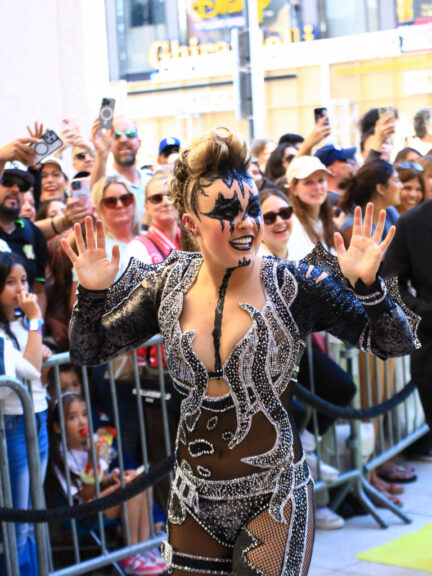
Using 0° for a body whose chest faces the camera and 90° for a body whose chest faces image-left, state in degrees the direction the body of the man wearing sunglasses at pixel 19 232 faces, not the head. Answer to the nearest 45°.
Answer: approximately 0°

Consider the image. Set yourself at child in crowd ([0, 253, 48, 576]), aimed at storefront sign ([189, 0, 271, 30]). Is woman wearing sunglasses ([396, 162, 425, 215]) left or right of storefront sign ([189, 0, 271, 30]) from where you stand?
right

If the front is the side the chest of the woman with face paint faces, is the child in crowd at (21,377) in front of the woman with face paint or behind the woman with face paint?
behind

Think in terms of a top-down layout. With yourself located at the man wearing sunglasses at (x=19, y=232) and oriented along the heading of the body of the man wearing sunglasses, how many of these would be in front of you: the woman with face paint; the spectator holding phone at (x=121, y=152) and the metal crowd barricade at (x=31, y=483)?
2

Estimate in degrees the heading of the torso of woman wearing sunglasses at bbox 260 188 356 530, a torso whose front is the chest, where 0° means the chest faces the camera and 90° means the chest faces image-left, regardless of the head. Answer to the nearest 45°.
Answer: approximately 315°

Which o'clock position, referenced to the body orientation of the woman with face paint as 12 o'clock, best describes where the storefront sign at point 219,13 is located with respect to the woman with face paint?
The storefront sign is roughly at 6 o'clock from the woman with face paint.

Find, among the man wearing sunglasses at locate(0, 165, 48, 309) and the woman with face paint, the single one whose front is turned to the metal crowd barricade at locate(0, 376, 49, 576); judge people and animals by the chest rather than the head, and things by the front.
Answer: the man wearing sunglasses

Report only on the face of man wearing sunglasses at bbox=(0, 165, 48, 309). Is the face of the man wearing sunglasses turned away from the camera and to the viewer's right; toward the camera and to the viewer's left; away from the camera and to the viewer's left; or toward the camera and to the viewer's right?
toward the camera and to the viewer's right

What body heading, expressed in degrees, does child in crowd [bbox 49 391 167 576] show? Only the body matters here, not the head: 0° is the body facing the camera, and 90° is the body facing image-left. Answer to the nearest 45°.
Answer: approximately 315°

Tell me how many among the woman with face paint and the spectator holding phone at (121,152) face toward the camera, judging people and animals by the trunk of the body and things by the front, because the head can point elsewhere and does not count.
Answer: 2

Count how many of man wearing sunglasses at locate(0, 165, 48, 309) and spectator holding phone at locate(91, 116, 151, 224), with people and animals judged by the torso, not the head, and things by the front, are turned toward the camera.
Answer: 2

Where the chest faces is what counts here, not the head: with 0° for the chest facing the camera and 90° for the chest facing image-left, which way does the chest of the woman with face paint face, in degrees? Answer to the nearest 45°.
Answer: approximately 0°

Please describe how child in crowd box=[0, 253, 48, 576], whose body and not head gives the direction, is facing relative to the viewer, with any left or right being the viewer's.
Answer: facing the viewer and to the right of the viewer
